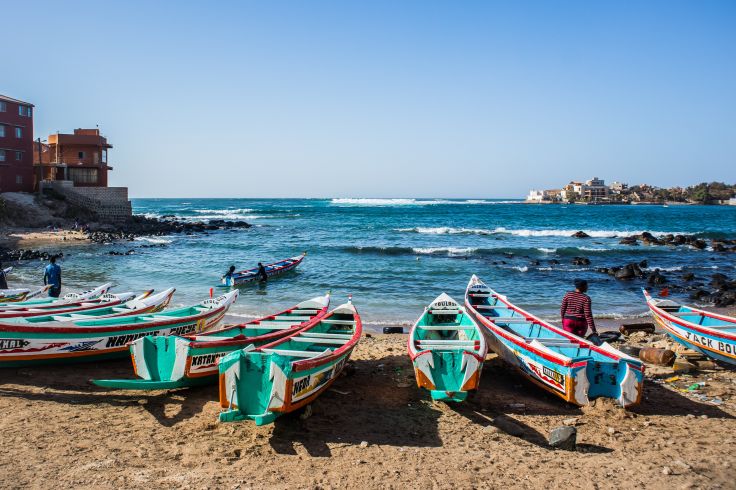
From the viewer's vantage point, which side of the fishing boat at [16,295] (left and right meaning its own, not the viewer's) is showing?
right

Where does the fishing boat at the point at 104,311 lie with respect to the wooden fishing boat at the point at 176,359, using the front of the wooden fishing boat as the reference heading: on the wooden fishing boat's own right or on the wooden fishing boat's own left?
on the wooden fishing boat's own left

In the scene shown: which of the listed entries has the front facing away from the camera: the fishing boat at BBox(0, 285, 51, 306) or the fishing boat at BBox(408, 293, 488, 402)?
the fishing boat at BBox(408, 293, 488, 402)

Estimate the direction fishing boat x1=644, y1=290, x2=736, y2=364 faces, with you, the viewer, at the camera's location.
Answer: facing away from the viewer and to the left of the viewer

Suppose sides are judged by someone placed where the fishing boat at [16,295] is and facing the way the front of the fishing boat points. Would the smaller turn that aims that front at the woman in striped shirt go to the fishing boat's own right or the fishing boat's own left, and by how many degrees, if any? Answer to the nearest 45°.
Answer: approximately 45° to the fishing boat's own right

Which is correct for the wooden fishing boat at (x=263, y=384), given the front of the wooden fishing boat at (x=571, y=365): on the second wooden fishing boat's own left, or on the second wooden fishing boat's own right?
on the second wooden fishing boat's own left

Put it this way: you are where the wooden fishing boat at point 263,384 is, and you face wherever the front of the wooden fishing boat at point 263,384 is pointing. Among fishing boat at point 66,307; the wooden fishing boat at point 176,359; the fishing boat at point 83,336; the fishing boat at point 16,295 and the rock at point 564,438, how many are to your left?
4

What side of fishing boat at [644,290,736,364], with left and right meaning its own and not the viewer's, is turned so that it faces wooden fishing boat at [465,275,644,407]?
left

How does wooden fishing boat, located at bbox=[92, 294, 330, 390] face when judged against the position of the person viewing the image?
facing away from the viewer and to the right of the viewer

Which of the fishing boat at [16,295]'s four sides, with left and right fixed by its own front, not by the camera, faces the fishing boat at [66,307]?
right

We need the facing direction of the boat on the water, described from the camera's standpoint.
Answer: facing away from the viewer and to the right of the viewer

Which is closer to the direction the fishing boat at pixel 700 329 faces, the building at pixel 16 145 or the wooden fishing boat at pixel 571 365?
the building

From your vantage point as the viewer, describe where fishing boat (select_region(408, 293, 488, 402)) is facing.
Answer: facing away from the viewer

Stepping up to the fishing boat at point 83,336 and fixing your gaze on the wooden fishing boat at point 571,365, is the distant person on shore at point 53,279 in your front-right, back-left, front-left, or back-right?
back-left

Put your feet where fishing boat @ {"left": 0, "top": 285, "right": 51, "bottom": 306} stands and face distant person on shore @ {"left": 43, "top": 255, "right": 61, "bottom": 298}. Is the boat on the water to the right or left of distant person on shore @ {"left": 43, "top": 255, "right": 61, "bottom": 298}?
right
